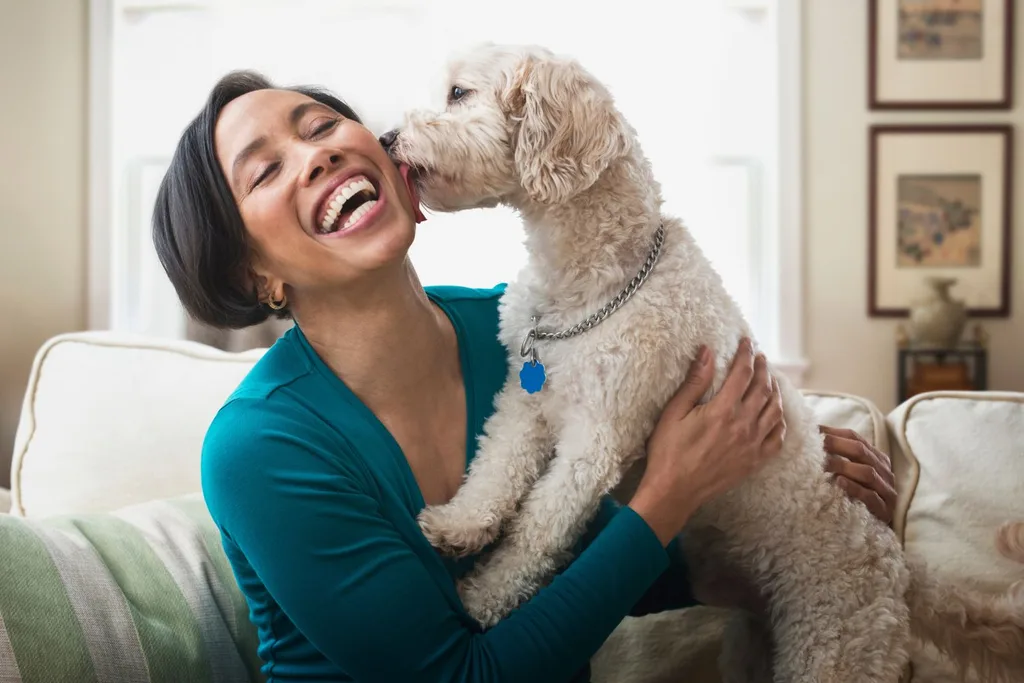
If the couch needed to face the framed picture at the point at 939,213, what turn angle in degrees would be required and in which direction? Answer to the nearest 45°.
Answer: approximately 135° to its left

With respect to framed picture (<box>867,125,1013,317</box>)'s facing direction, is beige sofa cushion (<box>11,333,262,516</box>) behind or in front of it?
in front

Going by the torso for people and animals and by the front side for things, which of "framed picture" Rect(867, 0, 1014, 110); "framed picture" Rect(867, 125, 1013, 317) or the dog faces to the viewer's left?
the dog

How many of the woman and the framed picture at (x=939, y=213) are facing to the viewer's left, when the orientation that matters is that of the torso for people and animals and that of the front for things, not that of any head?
0

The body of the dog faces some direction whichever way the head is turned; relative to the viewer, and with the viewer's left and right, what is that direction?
facing to the left of the viewer

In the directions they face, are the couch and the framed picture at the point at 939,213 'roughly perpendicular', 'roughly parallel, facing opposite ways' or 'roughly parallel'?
roughly parallel

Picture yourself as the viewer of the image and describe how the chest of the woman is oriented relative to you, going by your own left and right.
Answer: facing the viewer and to the right of the viewer

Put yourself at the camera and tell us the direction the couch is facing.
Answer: facing the viewer

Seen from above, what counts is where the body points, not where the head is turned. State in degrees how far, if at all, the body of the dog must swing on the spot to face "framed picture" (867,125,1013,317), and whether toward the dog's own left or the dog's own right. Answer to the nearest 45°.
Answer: approximately 90° to the dog's own right

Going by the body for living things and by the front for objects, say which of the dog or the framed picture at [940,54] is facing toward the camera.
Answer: the framed picture
